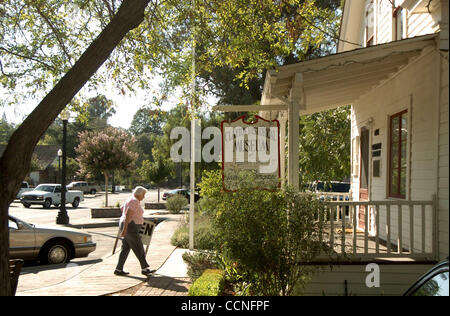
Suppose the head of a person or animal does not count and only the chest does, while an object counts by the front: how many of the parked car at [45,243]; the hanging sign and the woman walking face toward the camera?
1

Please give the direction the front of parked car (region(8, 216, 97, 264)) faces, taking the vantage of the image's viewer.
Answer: facing to the right of the viewer

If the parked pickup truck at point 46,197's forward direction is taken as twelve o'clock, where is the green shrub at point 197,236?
The green shrub is roughly at 10 o'clock from the parked pickup truck.

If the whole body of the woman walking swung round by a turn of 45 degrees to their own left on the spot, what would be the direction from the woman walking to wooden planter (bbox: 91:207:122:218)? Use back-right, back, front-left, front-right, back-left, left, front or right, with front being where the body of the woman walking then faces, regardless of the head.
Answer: front-left

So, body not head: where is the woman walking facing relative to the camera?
to the viewer's right

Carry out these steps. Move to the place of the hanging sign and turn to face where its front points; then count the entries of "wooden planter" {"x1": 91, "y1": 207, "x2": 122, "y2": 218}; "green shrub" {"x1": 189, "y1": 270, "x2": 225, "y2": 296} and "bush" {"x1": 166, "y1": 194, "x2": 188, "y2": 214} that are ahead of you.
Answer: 1

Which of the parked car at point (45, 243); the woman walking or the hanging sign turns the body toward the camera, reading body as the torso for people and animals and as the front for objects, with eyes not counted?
the hanging sign

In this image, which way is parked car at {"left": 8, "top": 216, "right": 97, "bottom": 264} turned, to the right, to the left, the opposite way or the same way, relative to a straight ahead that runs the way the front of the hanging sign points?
to the left

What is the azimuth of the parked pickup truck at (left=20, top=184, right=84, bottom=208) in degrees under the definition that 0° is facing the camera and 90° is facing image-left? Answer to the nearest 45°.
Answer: approximately 45°

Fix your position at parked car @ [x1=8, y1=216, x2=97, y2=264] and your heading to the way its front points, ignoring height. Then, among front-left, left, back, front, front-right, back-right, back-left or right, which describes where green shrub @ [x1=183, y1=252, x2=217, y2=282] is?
front-right
